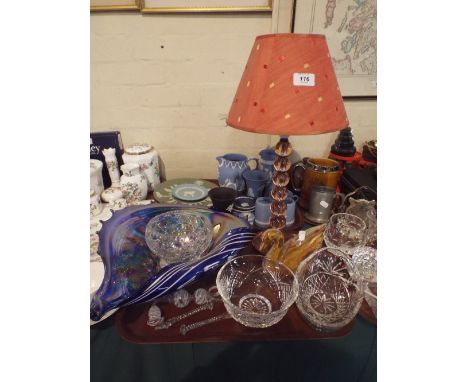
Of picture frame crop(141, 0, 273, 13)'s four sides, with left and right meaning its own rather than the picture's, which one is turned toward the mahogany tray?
front

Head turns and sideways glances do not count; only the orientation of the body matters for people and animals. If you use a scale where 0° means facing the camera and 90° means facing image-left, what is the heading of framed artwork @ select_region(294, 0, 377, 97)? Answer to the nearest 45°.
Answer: approximately 0°

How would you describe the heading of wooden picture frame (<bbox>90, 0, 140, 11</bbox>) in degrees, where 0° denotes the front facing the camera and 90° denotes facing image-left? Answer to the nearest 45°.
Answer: approximately 0°

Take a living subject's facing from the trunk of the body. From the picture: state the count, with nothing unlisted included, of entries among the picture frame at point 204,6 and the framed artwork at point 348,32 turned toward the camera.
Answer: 2

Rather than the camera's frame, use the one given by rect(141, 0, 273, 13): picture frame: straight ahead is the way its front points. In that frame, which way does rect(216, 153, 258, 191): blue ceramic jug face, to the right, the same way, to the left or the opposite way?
to the right

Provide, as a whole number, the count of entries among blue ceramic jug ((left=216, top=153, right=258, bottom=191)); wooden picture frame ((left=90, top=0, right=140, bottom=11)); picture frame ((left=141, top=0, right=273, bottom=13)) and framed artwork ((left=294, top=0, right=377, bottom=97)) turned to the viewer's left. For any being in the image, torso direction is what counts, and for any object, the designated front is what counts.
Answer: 1
